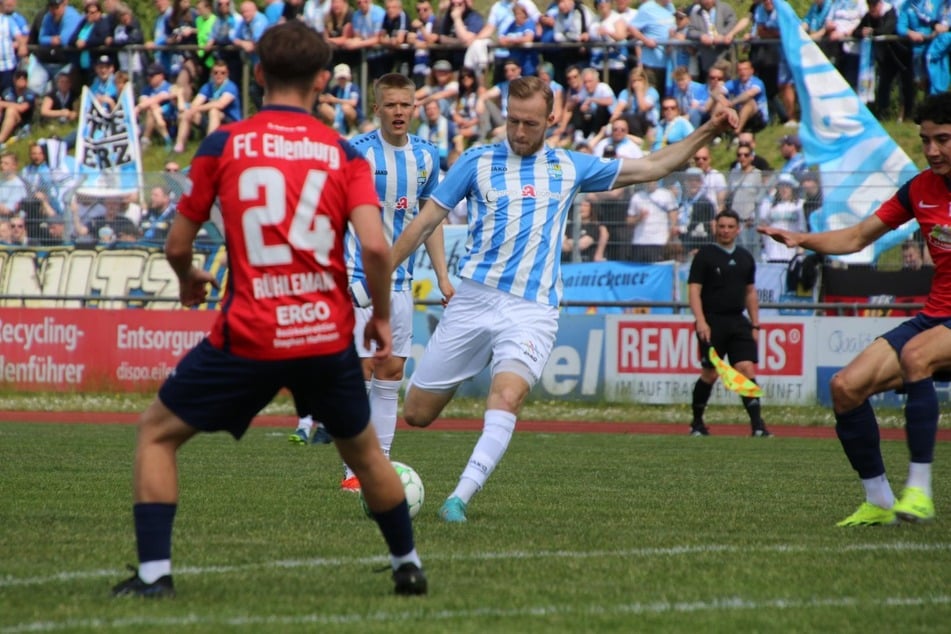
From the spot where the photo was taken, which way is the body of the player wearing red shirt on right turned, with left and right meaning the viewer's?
facing the viewer and to the left of the viewer

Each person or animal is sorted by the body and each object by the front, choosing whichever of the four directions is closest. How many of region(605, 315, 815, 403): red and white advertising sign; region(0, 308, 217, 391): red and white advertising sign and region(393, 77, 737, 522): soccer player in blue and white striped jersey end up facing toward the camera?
3

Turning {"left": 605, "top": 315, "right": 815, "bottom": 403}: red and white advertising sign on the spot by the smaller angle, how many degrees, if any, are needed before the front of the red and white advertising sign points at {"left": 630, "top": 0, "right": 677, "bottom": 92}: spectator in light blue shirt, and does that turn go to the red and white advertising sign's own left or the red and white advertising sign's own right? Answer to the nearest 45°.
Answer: approximately 180°

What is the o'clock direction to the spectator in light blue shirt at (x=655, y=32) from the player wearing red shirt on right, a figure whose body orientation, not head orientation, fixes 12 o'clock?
The spectator in light blue shirt is roughly at 4 o'clock from the player wearing red shirt on right.

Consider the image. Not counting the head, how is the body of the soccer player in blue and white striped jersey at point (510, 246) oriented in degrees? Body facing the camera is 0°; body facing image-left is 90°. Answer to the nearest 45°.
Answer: approximately 0°

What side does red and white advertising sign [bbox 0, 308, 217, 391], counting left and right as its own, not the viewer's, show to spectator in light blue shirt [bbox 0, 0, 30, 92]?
back

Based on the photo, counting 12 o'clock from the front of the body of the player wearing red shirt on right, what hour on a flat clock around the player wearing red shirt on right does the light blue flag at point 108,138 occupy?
The light blue flag is roughly at 3 o'clock from the player wearing red shirt on right.

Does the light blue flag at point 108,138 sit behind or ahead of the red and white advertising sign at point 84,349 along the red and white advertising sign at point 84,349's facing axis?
behind

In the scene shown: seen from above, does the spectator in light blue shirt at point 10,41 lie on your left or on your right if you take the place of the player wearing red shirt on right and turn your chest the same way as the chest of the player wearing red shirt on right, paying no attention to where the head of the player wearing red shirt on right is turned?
on your right

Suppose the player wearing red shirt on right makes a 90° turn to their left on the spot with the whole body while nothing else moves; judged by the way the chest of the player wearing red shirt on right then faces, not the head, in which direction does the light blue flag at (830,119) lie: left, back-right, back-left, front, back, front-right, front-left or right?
back-left

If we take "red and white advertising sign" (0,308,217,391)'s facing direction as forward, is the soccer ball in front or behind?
in front

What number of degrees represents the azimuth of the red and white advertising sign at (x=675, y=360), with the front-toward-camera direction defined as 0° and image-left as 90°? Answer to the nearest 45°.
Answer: approximately 0°
